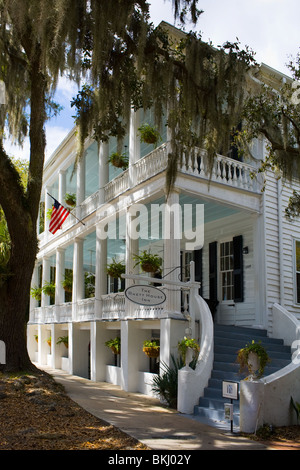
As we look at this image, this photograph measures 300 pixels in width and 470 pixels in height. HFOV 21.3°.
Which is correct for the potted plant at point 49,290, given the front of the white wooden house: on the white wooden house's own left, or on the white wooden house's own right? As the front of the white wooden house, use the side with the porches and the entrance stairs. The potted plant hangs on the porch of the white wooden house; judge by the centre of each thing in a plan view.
on the white wooden house's own right

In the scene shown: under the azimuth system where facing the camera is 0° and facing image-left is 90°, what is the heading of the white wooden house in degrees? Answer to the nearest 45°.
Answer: approximately 45°

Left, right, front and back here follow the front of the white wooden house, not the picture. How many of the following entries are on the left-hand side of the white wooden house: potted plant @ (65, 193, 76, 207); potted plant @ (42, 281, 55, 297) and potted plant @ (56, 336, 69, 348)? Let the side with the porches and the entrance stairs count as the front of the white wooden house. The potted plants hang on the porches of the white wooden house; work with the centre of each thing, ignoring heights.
0

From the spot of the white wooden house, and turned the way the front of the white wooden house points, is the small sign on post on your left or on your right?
on your left

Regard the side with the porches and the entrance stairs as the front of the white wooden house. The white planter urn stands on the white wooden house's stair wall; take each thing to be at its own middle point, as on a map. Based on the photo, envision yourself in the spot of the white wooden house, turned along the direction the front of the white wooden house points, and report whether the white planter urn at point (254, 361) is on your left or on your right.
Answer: on your left

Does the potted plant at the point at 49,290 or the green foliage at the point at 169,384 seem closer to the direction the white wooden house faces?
the green foliage
